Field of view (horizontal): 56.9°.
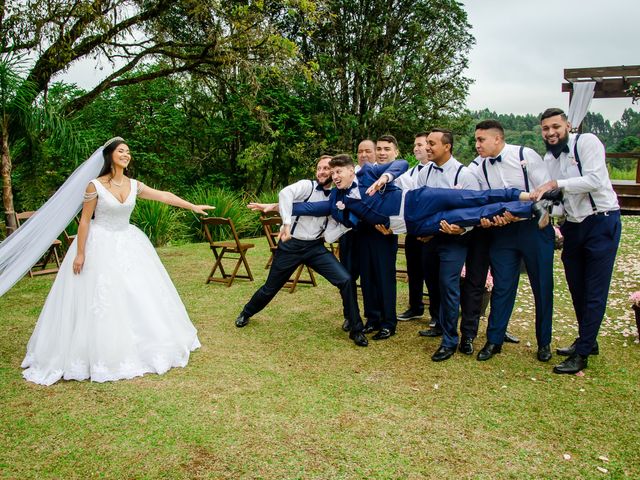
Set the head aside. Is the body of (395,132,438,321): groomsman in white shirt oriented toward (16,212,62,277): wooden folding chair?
no

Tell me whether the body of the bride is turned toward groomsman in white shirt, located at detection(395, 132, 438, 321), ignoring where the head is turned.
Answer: no

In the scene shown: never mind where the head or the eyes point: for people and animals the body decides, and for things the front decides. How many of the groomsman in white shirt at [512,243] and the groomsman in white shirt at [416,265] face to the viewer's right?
0

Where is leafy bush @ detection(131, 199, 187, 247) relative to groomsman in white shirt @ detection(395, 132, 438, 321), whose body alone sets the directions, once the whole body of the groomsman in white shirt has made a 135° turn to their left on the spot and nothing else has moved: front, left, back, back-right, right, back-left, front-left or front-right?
back-left

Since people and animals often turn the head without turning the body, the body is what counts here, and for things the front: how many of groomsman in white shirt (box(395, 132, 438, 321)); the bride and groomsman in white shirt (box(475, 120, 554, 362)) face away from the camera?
0

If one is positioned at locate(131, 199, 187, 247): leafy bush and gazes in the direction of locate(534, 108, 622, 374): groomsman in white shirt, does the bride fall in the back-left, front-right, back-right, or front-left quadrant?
front-right

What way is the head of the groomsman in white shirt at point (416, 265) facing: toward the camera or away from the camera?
toward the camera

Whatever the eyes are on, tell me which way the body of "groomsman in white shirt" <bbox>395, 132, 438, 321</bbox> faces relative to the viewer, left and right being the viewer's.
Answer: facing the viewer and to the left of the viewer

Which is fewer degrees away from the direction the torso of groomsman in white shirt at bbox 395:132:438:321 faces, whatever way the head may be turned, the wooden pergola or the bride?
the bride

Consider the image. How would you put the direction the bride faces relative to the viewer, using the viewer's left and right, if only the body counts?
facing the viewer and to the right of the viewer

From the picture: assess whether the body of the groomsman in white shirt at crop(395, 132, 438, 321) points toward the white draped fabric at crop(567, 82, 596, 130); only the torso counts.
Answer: no

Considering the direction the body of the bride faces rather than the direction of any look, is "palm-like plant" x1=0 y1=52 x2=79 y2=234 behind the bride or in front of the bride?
behind

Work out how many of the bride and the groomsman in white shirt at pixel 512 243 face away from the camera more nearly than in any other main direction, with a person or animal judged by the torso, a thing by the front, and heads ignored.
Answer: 0

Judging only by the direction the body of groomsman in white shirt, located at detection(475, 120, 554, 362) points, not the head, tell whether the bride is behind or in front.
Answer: in front

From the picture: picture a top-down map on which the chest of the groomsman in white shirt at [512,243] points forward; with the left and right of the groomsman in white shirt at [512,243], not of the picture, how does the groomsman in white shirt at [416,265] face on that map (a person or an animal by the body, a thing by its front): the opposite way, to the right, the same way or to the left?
the same way

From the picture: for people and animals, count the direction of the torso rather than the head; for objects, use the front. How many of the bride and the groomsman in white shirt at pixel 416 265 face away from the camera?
0

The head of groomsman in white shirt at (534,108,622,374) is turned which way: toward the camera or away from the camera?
toward the camera

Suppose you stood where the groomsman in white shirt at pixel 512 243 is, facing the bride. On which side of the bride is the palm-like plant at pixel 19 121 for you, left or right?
right
